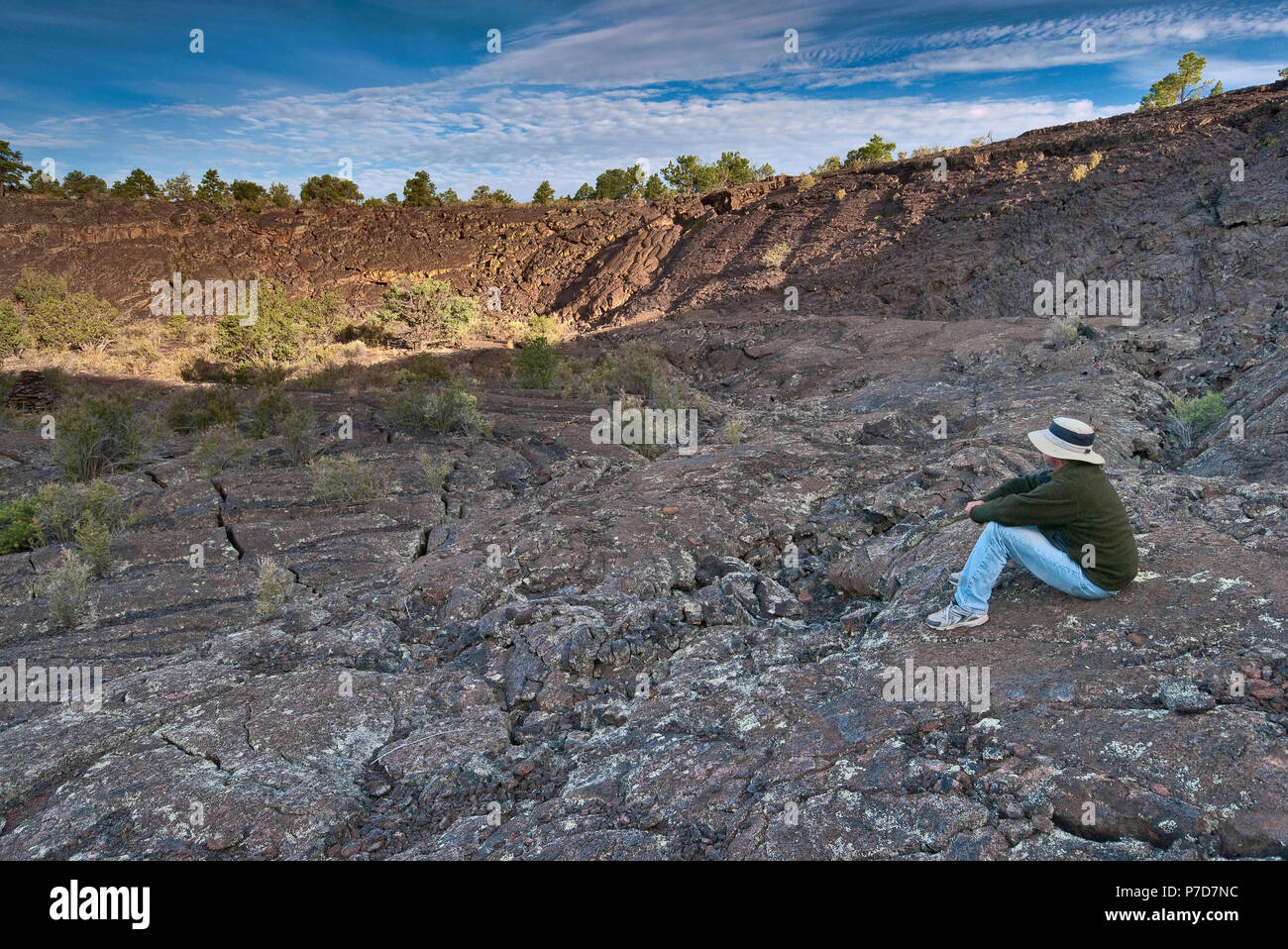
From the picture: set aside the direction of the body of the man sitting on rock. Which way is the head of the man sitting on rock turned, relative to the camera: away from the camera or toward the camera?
away from the camera

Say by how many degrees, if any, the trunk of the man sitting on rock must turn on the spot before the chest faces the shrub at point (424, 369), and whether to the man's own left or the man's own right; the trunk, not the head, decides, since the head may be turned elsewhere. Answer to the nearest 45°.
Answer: approximately 45° to the man's own right

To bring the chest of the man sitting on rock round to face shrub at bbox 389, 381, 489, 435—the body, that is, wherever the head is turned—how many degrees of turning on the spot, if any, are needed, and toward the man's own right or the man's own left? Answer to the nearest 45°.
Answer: approximately 45° to the man's own right

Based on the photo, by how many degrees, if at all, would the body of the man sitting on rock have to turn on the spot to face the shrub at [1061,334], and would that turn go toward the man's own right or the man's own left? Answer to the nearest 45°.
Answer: approximately 90° to the man's own right

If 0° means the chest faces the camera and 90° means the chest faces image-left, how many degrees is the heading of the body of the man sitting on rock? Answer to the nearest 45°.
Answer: approximately 90°
